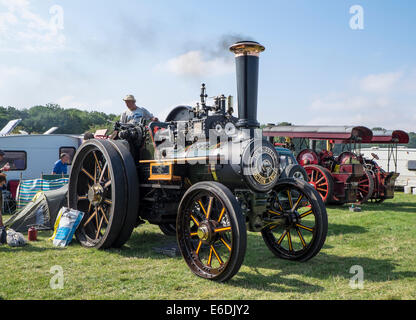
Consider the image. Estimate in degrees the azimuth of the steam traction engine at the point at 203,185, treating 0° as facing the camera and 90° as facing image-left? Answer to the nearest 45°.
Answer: approximately 315°

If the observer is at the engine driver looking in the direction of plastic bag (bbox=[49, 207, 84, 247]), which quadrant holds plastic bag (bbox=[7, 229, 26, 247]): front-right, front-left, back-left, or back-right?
front-right

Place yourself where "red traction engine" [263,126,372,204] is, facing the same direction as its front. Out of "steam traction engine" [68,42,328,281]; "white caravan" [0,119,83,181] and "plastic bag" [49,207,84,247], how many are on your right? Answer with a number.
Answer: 0

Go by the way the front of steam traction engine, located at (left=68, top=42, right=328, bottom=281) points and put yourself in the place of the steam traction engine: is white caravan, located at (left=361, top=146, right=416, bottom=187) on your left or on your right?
on your left

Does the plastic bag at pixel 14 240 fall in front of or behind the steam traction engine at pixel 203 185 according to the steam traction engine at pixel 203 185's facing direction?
behind

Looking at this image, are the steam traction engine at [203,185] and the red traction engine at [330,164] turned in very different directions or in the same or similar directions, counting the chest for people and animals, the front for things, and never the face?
very different directions

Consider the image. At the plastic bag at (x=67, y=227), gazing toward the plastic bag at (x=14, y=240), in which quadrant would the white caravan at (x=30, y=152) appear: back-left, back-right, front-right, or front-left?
front-right

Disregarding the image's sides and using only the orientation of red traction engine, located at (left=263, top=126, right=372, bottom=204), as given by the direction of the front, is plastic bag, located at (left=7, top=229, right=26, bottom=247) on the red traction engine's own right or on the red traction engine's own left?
on the red traction engine's own left

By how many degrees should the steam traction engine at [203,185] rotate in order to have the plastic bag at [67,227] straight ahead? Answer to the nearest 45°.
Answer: approximately 180°
